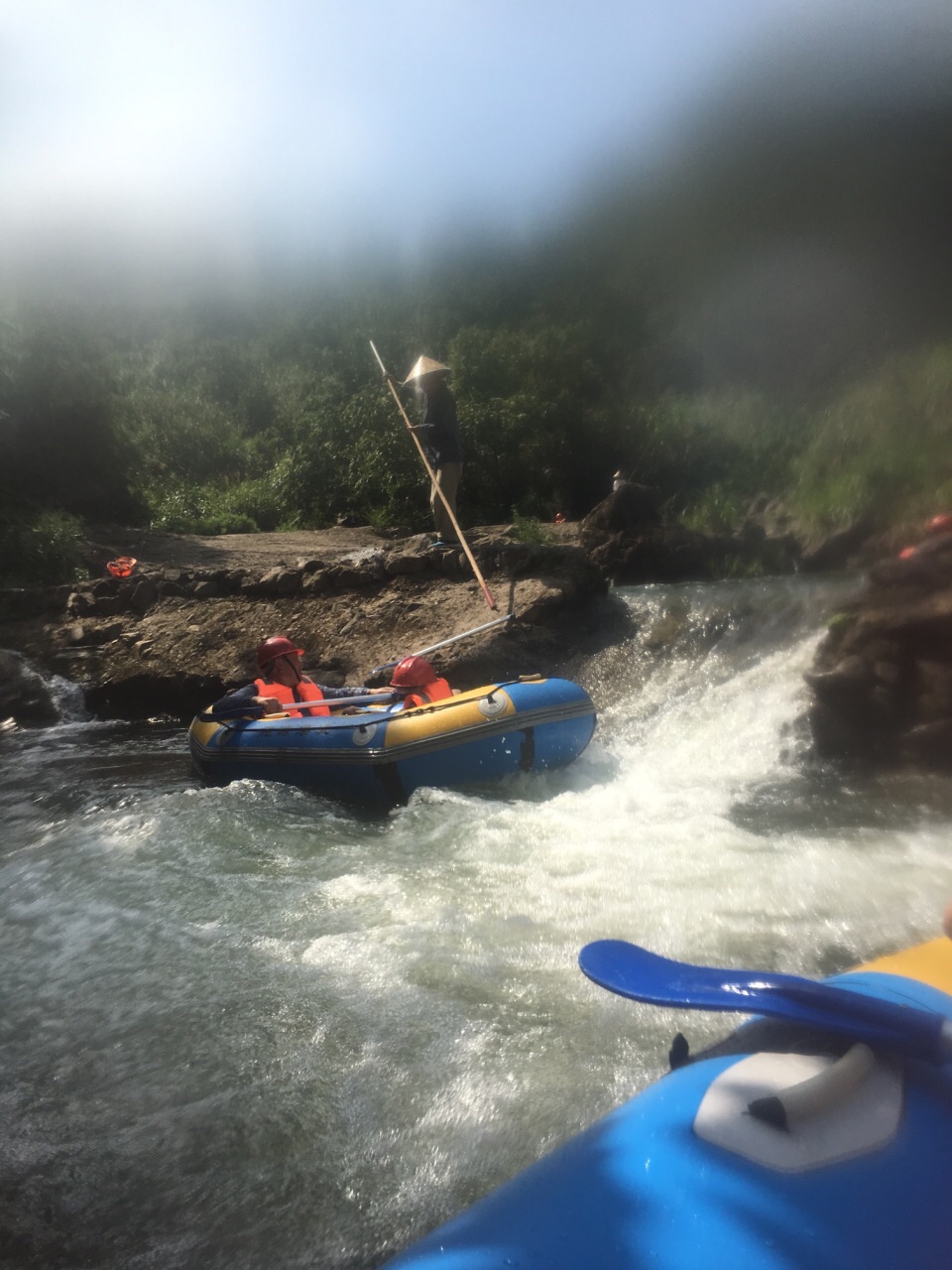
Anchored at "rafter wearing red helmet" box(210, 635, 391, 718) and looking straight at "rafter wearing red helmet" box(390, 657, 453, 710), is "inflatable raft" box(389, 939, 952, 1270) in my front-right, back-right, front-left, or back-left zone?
front-right

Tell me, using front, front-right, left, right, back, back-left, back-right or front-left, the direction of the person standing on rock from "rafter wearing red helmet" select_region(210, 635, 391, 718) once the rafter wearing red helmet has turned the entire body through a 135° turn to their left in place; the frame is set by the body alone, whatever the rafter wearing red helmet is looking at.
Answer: front-right

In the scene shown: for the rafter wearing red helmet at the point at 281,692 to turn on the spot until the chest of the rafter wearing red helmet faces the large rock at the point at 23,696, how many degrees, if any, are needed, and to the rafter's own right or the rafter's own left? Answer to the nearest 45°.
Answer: approximately 180°

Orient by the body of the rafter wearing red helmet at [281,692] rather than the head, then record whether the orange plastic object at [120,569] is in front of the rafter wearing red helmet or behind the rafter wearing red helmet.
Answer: behind

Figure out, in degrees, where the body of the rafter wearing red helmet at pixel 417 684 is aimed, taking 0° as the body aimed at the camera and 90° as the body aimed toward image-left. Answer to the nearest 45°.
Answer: approximately 90°

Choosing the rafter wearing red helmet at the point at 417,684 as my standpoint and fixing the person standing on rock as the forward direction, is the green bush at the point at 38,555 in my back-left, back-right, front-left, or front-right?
front-left

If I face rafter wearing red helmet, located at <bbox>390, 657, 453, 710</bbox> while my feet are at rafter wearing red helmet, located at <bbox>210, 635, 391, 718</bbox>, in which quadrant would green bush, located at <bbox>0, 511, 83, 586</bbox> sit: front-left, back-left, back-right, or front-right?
back-left

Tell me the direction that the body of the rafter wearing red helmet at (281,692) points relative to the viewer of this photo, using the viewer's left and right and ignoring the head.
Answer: facing the viewer and to the right of the viewer

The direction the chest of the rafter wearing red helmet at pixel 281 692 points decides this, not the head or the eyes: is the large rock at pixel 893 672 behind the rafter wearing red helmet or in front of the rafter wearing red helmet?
in front

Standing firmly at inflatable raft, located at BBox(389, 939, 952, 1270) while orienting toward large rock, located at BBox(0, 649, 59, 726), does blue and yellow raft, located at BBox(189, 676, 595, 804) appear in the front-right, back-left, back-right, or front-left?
front-right
